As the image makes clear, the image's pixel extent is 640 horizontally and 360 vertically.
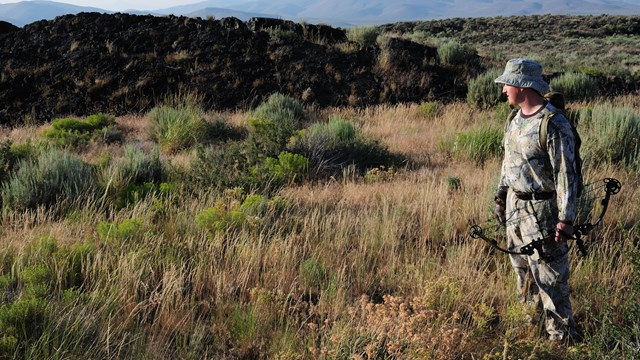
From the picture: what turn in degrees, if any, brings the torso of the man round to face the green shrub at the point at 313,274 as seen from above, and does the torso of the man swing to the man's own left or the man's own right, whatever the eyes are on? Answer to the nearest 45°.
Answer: approximately 45° to the man's own right

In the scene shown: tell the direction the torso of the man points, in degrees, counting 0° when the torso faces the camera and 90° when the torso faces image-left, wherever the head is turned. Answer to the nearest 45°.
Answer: approximately 45°

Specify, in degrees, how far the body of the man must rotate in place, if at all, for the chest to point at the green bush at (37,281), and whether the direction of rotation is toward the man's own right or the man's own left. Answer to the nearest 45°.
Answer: approximately 45° to the man's own right

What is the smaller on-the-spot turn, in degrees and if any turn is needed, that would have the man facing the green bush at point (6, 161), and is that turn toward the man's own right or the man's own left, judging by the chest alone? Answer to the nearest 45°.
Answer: approximately 45° to the man's own right

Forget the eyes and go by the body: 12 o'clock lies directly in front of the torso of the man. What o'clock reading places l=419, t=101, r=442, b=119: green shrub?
The green shrub is roughly at 4 o'clock from the man.

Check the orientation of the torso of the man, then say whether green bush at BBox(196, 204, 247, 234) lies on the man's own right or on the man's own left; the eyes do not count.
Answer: on the man's own right

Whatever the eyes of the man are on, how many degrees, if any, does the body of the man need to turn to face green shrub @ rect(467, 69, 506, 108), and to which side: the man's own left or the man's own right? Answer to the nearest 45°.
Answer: approximately 135° to the man's own right

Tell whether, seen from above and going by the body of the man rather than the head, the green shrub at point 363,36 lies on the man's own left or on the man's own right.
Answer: on the man's own right

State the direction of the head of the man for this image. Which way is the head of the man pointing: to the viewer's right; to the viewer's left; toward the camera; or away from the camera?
to the viewer's left

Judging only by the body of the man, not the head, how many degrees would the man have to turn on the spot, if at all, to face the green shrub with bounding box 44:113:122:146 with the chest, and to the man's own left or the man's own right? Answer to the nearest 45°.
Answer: approximately 90° to the man's own right

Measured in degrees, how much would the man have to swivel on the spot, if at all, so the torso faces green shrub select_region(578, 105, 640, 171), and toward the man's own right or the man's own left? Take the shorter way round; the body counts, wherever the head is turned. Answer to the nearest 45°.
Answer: approximately 135° to the man's own right

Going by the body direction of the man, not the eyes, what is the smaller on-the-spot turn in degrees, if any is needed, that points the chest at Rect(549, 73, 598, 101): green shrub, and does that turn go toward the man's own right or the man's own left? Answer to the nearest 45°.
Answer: approximately 135° to the man's own right

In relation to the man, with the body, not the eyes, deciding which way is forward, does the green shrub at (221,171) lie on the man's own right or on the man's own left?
on the man's own right
